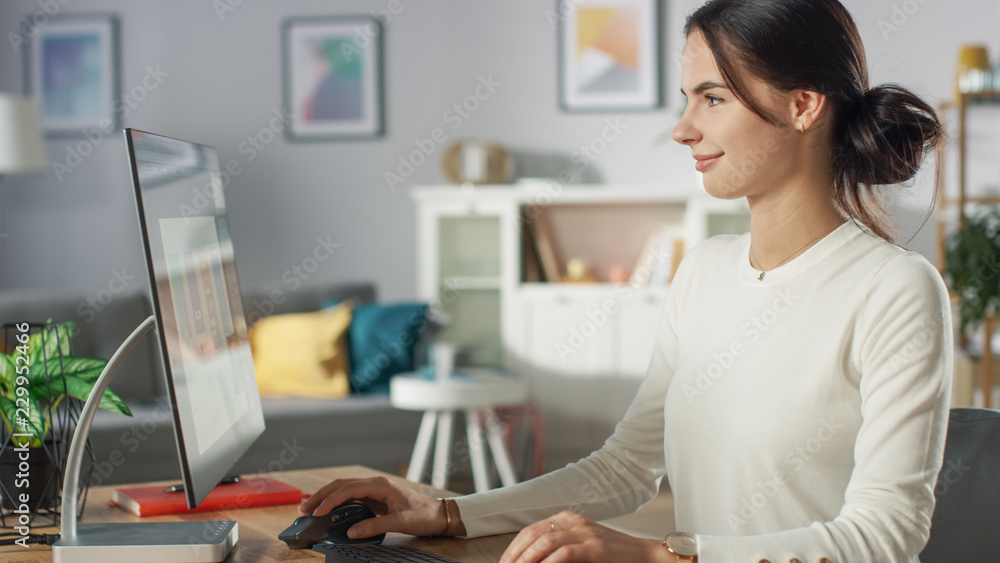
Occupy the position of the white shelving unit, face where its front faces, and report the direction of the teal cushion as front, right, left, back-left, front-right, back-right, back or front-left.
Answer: front-right

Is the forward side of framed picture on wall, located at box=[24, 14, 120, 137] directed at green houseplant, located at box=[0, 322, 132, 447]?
yes

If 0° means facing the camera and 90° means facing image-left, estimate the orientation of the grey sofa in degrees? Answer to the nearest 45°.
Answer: approximately 0°

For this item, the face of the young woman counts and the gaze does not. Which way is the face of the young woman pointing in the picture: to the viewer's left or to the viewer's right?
to the viewer's left

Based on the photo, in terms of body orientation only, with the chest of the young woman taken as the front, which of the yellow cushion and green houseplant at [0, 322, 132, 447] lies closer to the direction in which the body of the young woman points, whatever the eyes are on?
the green houseplant

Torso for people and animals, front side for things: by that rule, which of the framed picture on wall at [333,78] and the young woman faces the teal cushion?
the framed picture on wall

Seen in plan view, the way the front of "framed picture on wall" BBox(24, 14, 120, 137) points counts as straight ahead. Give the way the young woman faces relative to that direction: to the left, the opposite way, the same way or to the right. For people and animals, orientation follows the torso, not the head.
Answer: to the right

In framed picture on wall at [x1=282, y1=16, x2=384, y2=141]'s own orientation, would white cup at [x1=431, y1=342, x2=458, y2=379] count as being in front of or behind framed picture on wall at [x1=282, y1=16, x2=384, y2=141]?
in front

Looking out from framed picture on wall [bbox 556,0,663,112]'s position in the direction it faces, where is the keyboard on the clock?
The keyboard is roughly at 12 o'clock from the framed picture on wall.
